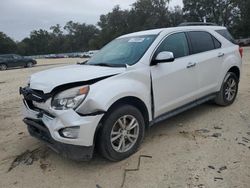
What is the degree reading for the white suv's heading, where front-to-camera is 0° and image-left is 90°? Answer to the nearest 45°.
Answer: approximately 45°

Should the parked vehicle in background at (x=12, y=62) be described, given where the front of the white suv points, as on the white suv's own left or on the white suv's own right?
on the white suv's own right
